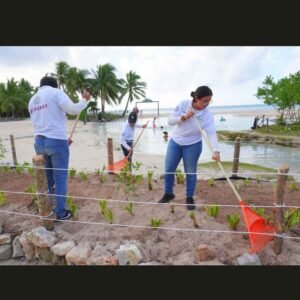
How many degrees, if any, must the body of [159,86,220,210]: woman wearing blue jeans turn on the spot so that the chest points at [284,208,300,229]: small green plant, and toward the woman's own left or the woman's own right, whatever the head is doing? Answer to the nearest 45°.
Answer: approximately 90° to the woman's own left

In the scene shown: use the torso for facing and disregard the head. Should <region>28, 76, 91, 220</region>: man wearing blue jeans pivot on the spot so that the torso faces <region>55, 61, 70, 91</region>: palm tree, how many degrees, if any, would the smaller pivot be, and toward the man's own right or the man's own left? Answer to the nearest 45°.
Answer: approximately 45° to the man's own left

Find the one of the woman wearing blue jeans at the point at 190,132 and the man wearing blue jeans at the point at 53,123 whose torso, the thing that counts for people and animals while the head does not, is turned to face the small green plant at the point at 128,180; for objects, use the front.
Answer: the man wearing blue jeans at the point at 53,123

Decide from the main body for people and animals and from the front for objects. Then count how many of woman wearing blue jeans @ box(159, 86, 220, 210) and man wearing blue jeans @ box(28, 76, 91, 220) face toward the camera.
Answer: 1

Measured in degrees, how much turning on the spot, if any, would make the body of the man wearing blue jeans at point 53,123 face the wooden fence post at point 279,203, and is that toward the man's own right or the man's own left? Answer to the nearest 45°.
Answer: approximately 90° to the man's own right

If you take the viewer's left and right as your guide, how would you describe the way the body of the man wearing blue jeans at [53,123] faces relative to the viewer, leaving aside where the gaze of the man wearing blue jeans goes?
facing away from the viewer and to the right of the viewer

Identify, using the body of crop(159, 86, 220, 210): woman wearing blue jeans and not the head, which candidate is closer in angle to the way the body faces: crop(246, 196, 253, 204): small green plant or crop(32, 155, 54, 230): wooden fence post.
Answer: the wooden fence post

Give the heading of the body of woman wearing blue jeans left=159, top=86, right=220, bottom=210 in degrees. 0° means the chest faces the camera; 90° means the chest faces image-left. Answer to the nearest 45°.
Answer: approximately 0°

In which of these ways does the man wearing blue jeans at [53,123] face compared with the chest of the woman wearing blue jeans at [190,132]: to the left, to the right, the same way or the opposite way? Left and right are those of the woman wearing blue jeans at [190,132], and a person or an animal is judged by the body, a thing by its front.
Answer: the opposite way

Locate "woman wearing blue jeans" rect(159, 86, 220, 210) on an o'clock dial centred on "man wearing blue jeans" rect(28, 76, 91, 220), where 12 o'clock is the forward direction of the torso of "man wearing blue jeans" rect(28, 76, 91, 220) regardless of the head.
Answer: "woman wearing blue jeans" rect(159, 86, 220, 210) is roughly at 2 o'clock from "man wearing blue jeans" rect(28, 76, 91, 220).

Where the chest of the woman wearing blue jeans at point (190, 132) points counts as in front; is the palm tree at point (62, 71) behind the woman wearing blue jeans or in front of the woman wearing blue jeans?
behind
